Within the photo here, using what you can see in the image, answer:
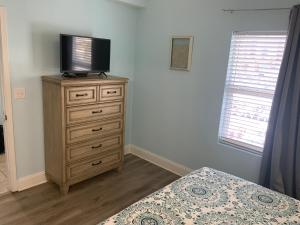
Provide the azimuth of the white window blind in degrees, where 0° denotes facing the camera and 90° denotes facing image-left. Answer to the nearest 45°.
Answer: approximately 45°

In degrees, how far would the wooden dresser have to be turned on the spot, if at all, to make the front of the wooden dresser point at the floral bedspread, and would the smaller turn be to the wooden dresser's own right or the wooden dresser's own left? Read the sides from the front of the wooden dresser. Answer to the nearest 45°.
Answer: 0° — it already faces it

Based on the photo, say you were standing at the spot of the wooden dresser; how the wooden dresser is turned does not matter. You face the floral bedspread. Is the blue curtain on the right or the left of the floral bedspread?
left

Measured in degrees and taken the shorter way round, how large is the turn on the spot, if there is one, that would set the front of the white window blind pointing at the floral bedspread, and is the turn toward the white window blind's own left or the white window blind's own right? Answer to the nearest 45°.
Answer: approximately 45° to the white window blind's own left

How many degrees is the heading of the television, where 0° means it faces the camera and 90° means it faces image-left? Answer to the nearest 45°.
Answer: approximately 315°

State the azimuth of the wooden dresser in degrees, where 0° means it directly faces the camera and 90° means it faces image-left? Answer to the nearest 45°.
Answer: approximately 315°

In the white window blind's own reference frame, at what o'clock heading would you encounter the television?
The television is roughly at 1 o'clock from the white window blind.
